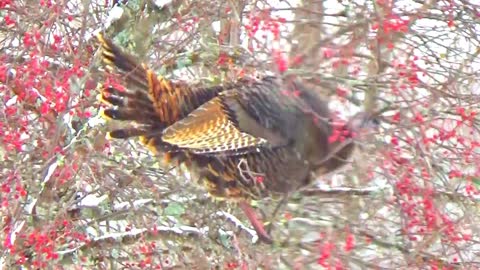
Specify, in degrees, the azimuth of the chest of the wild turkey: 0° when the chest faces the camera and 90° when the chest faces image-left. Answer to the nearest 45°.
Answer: approximately 270°
